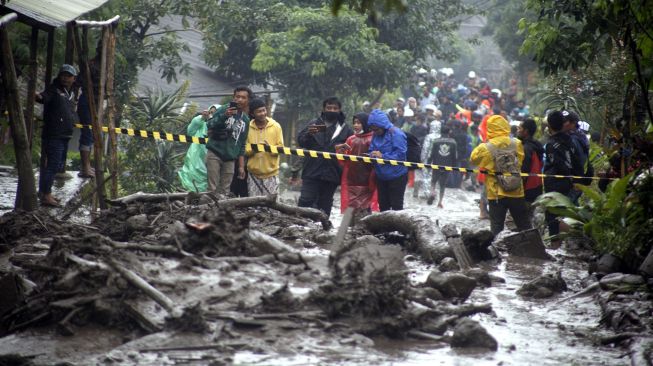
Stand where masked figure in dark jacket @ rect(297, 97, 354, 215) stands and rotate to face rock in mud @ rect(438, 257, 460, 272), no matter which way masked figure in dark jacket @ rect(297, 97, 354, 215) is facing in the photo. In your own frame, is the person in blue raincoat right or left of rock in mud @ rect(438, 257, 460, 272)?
left

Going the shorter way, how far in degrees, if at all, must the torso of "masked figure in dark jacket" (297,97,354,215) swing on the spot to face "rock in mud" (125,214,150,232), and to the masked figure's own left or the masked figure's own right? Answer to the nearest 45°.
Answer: approximately 45° to the masked figure's own right

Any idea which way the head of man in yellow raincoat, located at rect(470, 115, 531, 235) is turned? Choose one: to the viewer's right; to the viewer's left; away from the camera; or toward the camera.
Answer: away from the camera

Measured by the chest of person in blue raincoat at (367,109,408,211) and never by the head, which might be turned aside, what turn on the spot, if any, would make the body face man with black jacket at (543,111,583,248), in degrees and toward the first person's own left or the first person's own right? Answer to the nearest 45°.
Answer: approximately 135° to the first person's own left

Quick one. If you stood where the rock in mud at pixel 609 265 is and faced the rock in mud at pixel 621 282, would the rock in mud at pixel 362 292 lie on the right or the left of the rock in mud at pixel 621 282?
right

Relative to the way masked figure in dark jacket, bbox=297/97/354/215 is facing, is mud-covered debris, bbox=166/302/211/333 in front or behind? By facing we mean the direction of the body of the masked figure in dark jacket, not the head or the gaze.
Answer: in front

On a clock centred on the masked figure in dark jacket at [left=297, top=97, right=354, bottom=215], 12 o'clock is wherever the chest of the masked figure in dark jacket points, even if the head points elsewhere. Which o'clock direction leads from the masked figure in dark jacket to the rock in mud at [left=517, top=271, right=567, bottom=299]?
The rock in mud is roughly at 11 o'clock from the masked figure in dark jacket.

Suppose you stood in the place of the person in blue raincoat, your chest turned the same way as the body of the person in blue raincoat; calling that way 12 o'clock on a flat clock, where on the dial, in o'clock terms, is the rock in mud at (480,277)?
The rock in mud is roughly at 10 o'clock from the person in blue raincoat.

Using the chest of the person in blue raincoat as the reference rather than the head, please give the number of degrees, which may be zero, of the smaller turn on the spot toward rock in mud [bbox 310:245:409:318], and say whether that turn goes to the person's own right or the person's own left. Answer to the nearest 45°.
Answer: approximately 45° to the person's own left

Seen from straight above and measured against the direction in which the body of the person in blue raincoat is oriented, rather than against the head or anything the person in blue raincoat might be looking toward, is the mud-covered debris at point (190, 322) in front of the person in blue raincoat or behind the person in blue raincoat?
in front

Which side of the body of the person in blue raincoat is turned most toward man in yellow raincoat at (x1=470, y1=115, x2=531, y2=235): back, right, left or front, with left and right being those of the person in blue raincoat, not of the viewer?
left
